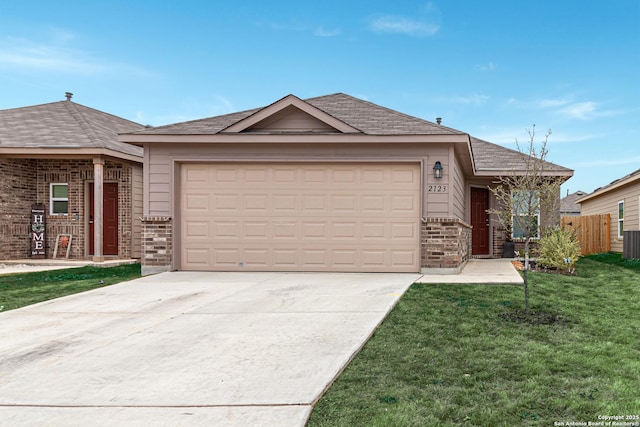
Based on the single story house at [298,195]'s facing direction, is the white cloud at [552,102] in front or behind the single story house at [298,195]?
behind

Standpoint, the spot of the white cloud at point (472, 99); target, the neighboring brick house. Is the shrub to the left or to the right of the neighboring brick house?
left

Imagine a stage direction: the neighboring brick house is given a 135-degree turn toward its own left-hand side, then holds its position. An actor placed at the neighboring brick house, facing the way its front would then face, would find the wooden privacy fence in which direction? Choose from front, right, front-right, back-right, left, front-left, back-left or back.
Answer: front-right

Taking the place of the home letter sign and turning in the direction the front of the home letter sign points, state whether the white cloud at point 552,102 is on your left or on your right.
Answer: on your left

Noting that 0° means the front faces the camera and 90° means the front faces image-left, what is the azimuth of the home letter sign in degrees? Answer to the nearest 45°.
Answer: approximately 0°

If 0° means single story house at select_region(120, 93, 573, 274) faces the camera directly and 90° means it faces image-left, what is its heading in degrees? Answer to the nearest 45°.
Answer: approximately 0°

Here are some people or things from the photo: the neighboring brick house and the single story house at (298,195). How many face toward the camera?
2

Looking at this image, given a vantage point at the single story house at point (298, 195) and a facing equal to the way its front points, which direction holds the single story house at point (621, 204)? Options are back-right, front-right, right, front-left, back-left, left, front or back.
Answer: back-left

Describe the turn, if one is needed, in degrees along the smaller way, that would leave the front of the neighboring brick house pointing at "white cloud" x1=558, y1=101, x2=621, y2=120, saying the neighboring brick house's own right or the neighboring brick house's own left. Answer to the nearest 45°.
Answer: approximately 90° to the neighboring brick house's own left
